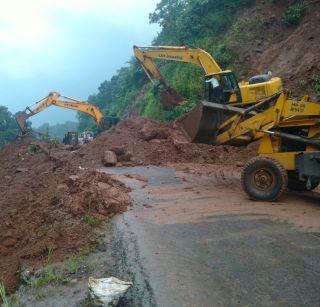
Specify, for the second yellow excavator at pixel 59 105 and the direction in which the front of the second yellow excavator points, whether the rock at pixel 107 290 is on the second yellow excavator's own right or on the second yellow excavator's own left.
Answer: on the second yellow excavator's own left

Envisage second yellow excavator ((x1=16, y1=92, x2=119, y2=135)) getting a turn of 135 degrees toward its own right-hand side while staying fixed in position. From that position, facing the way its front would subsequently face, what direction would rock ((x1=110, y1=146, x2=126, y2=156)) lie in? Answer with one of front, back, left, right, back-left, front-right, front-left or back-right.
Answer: back-right

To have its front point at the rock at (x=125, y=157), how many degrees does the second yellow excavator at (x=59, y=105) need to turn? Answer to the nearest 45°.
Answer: approximately 90° to its left

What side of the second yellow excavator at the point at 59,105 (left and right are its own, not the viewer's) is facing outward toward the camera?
left
